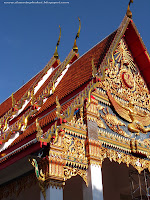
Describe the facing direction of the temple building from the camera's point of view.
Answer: facing the viewer and to the right of the viewer
